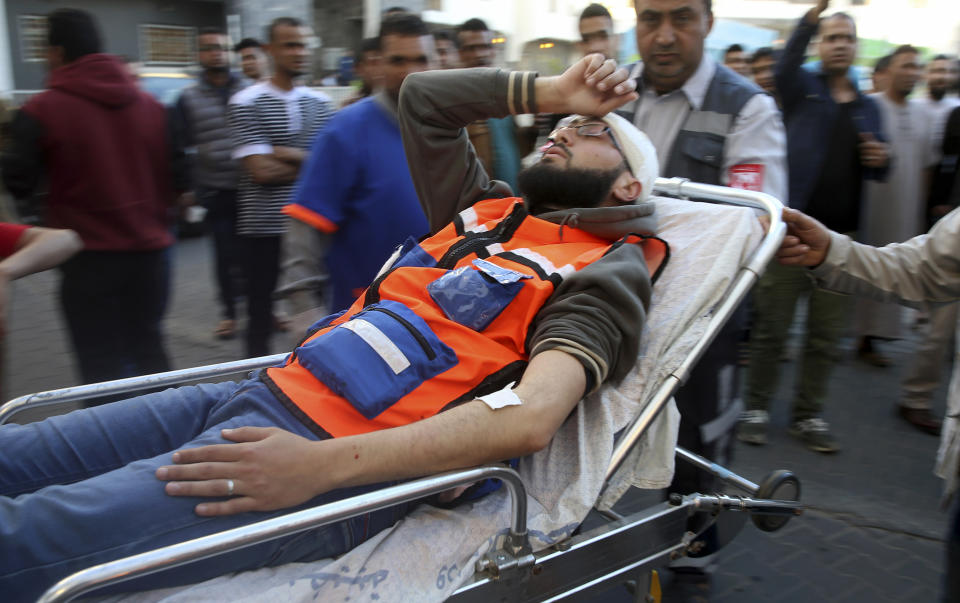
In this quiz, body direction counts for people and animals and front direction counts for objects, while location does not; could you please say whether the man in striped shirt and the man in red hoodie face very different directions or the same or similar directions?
very different directions

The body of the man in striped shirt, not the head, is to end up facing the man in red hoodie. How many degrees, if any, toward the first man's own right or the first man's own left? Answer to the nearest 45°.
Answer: approximately 90° to the first man's own right

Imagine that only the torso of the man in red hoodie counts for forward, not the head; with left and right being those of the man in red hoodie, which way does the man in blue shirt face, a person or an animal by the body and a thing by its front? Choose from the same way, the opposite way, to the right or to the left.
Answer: the opposite way

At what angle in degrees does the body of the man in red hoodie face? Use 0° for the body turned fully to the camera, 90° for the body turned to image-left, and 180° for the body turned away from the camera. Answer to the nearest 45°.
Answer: approximately 135°
